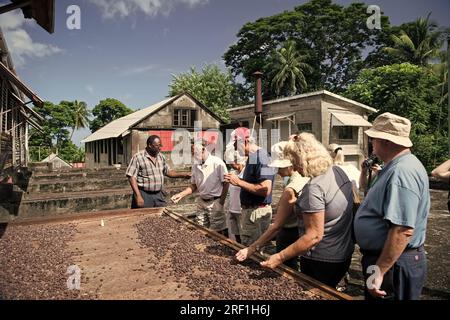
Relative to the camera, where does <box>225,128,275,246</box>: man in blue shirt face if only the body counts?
to the viewer's left

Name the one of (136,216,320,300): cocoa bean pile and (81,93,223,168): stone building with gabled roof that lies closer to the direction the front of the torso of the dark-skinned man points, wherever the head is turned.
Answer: the cocoa bean pile

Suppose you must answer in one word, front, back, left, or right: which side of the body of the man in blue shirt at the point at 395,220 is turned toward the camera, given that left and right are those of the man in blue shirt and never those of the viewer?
left

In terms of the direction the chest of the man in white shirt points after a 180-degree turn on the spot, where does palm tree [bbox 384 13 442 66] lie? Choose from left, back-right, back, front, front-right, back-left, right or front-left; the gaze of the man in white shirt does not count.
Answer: front

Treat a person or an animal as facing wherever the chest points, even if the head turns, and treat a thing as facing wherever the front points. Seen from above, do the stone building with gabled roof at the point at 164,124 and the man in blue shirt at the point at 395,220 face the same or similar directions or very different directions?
very different directions

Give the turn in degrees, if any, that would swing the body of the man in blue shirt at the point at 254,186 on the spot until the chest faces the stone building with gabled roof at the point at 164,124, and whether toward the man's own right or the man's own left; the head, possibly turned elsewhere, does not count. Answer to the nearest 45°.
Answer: approximately 90° to the man's own right

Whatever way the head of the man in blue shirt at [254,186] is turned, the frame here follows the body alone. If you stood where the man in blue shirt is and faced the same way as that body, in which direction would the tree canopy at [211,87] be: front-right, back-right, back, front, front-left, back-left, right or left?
right

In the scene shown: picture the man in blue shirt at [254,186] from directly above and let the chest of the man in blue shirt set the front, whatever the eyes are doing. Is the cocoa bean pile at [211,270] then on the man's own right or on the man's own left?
on the man's own left

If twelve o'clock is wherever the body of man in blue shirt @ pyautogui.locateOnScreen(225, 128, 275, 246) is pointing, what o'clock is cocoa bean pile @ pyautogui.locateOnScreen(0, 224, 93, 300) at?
The cocoa bean pile is roughly at 11 o'clock from the man in blue shirt.

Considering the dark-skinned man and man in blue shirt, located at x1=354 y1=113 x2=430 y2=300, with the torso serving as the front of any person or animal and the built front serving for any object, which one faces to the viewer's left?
the man in blue shirt

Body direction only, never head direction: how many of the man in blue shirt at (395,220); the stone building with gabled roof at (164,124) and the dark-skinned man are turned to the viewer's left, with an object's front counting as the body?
1

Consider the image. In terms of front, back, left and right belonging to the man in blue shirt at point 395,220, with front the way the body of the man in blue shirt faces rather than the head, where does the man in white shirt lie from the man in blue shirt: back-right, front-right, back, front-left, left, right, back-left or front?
front-right

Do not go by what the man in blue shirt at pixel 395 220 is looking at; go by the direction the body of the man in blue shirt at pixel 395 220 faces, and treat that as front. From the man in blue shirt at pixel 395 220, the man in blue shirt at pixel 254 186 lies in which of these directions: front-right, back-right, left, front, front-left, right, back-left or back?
front-right
